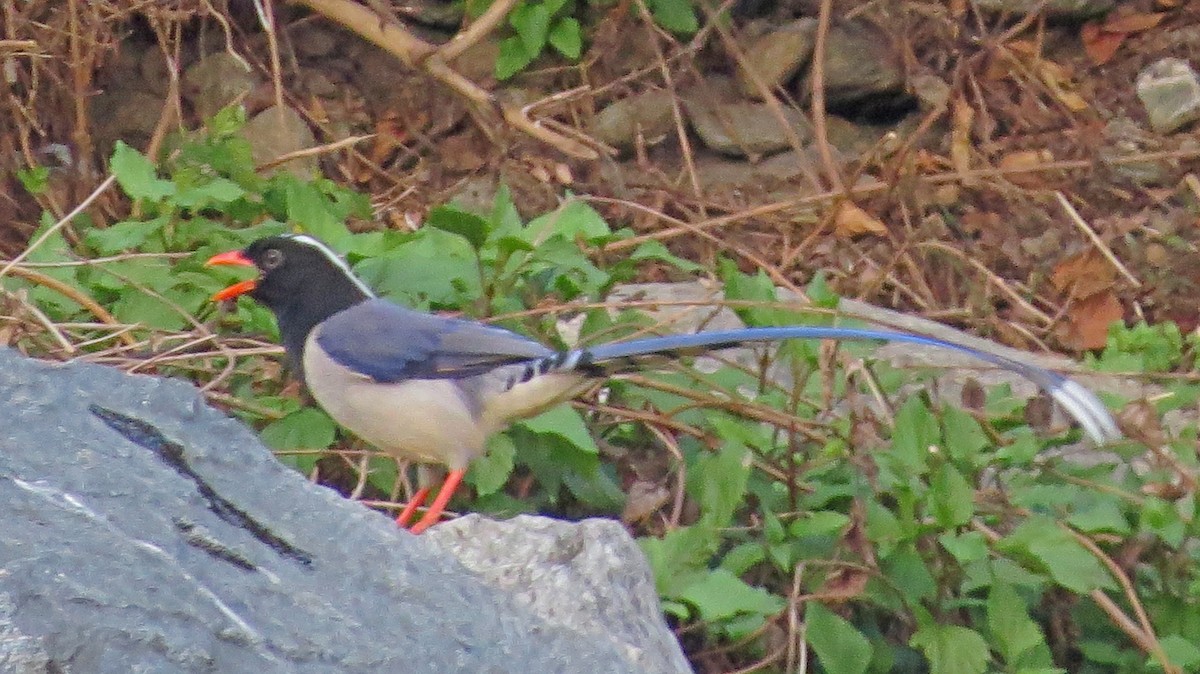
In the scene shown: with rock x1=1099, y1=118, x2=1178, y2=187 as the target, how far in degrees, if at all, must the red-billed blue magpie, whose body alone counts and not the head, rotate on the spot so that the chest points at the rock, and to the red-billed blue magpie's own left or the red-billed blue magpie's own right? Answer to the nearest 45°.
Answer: approximately 135° to the red-billed blue magpie's own right

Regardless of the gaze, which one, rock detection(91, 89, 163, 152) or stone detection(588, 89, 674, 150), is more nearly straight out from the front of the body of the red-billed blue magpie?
the rock

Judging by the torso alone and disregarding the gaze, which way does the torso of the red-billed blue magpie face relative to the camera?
to the viewer's left

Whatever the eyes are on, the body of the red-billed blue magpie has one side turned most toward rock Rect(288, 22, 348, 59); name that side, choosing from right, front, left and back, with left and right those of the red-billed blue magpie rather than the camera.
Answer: right

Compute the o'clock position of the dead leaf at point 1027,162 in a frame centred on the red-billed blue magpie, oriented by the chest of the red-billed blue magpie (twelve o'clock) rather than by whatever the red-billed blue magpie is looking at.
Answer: The dead leaf is roughly at 4 o'clock from the red-billed blue magpie.

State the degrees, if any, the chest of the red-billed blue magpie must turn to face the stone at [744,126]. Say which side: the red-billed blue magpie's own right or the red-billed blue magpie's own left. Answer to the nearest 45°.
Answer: approximately 90° to the red-billed blue magpie's own right

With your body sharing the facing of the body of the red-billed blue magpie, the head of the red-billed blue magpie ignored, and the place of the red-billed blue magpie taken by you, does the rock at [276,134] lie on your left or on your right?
on your right

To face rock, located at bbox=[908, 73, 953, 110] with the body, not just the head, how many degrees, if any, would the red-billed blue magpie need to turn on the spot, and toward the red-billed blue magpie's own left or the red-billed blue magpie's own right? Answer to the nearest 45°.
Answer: approximately 135° to the red-billed blue magpie's own right

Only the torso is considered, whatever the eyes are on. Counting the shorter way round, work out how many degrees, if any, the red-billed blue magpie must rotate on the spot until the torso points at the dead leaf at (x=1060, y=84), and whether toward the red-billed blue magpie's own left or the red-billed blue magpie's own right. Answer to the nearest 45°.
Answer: approximately 135° to the red-billed blue magpie's own right

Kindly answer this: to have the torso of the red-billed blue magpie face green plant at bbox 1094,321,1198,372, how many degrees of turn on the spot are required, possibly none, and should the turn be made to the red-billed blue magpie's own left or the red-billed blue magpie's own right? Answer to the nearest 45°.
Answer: approximately 135° to the red-billed blue magpie's own right

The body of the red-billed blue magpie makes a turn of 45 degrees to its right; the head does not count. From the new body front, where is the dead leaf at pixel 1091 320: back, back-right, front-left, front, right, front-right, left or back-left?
right

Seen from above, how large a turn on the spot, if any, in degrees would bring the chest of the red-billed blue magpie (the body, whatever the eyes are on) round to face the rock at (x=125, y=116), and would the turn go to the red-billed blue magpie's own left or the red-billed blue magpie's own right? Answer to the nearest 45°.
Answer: approximately 45° to the red-billed blue magpie's own right

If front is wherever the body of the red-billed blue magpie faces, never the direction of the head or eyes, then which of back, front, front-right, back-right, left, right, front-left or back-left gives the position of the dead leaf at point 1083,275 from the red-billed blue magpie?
back-right
